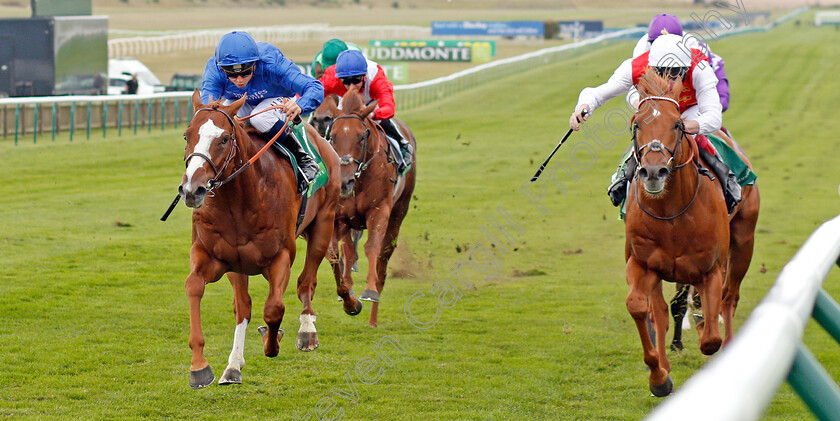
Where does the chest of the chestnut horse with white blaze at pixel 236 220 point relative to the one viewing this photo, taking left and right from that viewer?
facing the viewer and to the left of the viewer

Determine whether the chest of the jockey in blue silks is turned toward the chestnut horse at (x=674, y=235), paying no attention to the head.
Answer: no

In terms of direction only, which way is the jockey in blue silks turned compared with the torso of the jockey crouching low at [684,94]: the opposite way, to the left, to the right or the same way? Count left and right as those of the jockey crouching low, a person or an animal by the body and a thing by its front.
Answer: the same way

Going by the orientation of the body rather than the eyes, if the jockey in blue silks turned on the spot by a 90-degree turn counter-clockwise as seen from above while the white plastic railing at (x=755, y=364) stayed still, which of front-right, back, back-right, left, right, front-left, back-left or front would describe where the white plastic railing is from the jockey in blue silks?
front-right

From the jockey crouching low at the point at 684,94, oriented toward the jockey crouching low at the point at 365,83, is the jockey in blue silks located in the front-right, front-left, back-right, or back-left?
front-left

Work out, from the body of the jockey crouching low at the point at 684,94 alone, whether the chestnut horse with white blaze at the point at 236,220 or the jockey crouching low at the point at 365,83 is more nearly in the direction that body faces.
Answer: the chestnut horse with white blaze

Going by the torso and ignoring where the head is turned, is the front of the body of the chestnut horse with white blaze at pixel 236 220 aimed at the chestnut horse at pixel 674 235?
no

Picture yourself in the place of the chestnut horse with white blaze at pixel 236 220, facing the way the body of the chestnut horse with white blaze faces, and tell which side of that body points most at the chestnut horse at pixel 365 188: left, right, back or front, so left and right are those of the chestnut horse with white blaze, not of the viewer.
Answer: back

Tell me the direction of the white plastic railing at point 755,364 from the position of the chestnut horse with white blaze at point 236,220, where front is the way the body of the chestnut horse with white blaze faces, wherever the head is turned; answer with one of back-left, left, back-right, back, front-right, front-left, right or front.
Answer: front-left

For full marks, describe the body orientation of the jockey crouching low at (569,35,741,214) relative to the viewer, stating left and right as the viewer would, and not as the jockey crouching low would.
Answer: facing the viewer

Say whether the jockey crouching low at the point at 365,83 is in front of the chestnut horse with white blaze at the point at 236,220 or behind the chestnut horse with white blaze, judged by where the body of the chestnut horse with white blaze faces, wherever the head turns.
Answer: behind

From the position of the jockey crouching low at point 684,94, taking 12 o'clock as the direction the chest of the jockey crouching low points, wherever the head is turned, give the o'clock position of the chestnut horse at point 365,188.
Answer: The chestnut horse is roughly at 4 o'clock from the jockey crouching low.

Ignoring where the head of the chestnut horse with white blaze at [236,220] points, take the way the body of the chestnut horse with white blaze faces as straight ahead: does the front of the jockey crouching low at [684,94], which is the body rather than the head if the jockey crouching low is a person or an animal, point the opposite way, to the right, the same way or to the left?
the same way

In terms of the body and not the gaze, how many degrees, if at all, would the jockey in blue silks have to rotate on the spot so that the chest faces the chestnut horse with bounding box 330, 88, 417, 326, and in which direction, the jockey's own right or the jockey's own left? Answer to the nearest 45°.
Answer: approximately 180°
